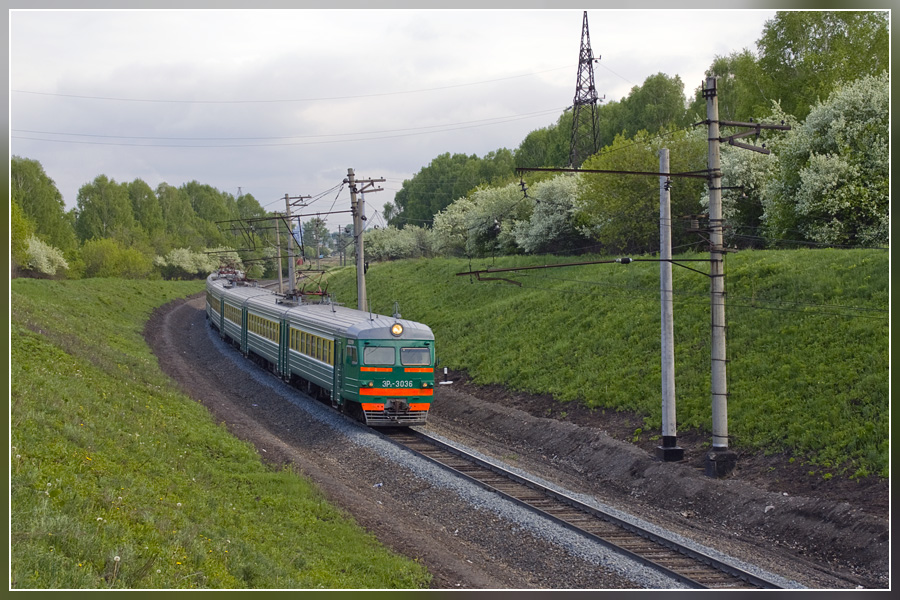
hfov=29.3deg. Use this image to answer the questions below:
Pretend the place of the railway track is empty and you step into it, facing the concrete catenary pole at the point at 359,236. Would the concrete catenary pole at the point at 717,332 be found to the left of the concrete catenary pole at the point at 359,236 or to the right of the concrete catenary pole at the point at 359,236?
right

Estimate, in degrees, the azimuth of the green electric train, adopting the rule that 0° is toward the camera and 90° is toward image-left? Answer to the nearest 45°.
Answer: approximately 315°

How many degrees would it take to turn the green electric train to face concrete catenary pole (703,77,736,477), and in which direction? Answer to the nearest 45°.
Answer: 0° — it already faces it

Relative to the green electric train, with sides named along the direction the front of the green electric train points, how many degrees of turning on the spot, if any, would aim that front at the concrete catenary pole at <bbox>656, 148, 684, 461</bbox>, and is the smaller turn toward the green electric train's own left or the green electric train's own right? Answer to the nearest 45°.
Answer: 0° — it already faces it

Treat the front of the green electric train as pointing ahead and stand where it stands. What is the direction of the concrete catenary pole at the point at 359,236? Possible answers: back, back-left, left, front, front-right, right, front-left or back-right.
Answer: back-left
